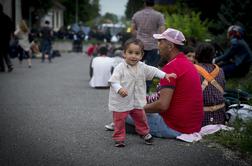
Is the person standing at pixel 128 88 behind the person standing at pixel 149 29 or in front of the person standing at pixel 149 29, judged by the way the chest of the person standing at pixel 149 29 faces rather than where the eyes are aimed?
behind

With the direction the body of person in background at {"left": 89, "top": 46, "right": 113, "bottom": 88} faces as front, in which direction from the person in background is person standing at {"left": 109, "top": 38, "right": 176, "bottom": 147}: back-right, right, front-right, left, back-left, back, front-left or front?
back

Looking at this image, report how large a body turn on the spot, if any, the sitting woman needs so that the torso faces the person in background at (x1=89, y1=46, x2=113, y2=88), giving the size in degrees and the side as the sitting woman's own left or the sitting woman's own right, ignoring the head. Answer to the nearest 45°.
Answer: approximately 45° to the sitting woman's own left

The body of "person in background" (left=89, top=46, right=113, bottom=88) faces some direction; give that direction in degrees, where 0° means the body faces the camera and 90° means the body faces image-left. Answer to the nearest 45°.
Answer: approximately 180°

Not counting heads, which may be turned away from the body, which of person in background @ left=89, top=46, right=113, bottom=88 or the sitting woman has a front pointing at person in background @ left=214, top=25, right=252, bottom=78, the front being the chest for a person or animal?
the sitting woman

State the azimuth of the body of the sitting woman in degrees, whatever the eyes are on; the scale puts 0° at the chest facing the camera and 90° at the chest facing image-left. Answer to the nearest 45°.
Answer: approximately 180°

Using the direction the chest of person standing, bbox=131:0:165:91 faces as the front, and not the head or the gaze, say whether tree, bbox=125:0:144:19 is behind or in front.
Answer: in front

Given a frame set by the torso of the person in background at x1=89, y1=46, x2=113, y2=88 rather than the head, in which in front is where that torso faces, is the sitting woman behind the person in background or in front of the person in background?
behind

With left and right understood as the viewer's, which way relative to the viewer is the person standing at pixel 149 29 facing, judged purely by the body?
facing away from the viewer

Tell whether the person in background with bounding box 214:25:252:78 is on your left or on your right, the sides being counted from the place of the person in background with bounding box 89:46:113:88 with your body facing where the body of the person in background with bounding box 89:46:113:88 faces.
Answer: on your right
